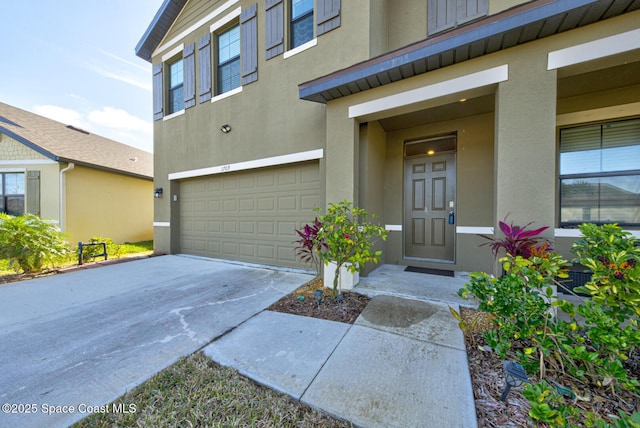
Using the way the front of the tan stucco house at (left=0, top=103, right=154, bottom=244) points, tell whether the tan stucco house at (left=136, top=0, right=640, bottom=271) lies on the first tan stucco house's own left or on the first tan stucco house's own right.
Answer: on the first tan stucco house's own left

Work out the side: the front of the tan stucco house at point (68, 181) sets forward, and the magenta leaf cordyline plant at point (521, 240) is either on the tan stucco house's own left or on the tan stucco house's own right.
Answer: on the tan stucco house's own left
